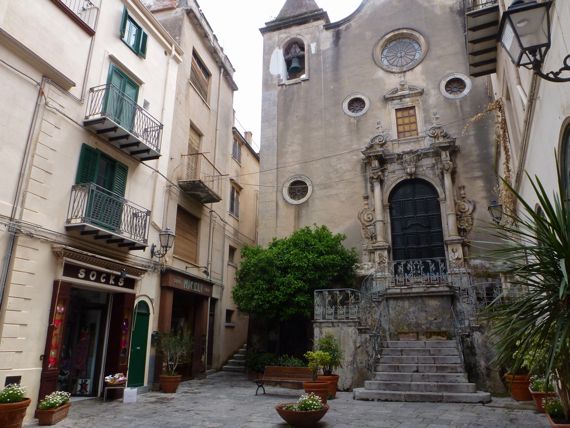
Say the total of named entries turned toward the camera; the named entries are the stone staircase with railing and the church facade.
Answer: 2

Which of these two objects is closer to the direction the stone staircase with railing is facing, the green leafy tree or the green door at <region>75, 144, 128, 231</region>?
the green door

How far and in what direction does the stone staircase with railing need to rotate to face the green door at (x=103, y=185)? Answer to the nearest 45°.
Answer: approximately 45° to its right

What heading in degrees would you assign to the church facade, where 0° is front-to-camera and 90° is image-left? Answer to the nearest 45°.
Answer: approximately 0°

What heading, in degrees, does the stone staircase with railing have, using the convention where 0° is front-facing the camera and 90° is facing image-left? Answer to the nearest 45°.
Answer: approximately 0°

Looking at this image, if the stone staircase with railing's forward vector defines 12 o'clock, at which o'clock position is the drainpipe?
The drainpipe is roughly at 2 o'clock from the stone staircase with railing.

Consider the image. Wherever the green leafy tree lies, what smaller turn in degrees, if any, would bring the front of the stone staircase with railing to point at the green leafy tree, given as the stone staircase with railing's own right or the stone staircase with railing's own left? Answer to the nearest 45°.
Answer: approximately 135° to the stone staircase with railing's own right

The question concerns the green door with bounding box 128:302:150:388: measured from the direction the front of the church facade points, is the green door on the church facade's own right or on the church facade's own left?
on the church facade's own right

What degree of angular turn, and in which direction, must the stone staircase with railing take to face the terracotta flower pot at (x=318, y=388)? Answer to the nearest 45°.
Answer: approximately 45° to its right
